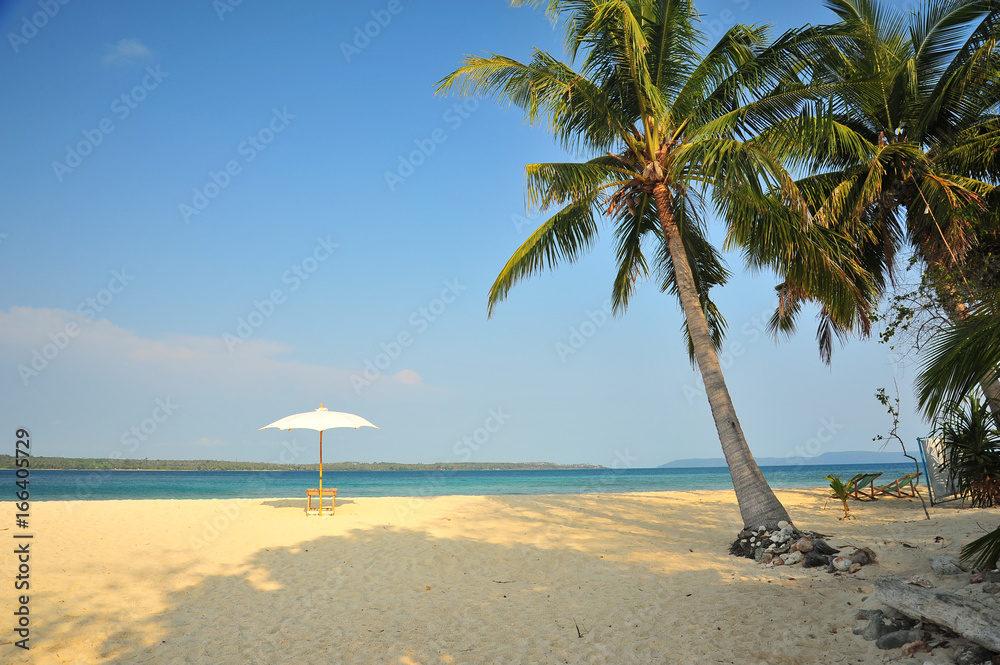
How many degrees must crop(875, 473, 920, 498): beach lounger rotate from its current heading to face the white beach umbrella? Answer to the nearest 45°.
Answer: approximately 45° to its left

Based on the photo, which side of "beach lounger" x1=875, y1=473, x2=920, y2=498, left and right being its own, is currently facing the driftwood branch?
left

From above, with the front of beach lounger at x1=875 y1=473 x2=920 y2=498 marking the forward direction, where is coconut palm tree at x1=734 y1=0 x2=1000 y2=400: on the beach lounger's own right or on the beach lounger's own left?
on the beach lounger's own left

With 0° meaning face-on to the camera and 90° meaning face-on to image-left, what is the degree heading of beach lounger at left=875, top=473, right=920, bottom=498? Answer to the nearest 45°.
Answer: approximately 90°

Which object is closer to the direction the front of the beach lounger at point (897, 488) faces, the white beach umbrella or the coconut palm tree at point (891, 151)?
the white beach umbrella
